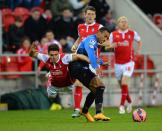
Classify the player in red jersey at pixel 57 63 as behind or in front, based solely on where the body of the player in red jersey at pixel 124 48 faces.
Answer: in front

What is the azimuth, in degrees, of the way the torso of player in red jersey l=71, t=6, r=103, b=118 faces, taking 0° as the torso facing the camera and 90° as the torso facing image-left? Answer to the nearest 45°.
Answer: approximately 0°

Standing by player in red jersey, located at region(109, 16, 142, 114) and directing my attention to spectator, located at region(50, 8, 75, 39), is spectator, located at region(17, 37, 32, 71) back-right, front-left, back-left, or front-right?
front-left

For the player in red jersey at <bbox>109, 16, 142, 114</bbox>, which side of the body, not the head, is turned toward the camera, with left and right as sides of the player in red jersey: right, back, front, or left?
front

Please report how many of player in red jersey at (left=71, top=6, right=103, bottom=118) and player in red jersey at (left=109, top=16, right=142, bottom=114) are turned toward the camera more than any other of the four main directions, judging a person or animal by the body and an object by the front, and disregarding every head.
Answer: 2
